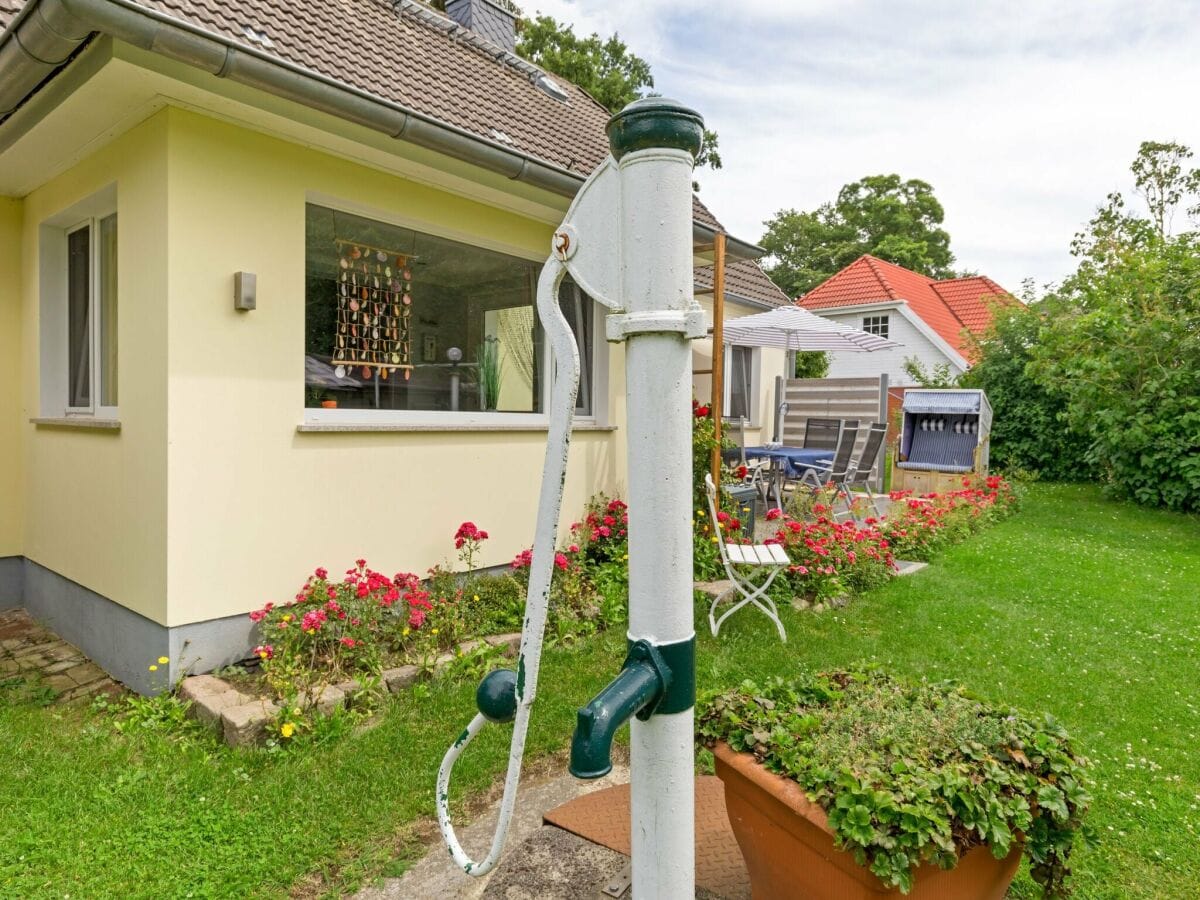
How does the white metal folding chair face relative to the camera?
to the viewer's right

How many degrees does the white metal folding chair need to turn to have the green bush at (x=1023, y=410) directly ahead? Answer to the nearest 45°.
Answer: approximately 45° to its left

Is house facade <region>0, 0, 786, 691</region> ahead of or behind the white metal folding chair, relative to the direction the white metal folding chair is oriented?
behind

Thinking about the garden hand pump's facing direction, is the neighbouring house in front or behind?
behind

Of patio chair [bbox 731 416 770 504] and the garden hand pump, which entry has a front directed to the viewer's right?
the patio chair

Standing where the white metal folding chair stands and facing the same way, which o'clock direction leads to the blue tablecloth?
The blue tablecloth is roughly at 9 o'clock from the white metal folding chair.

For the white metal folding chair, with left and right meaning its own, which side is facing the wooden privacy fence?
left

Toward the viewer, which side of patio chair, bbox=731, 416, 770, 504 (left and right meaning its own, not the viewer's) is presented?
right

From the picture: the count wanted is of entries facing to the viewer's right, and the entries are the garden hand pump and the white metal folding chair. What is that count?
1

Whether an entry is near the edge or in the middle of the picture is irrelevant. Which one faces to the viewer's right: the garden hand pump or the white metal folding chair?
the white metal folding chair

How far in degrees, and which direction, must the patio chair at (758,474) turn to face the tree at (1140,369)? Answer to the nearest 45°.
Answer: approximately 45° to its left

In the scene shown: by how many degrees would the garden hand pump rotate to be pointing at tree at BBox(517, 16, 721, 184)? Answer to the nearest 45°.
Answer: approximately 135° to its right

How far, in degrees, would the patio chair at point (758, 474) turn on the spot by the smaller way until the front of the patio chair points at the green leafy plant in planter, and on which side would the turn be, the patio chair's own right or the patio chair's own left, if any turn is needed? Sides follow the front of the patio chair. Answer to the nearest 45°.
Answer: approximately 90° to the patio chair's own right
